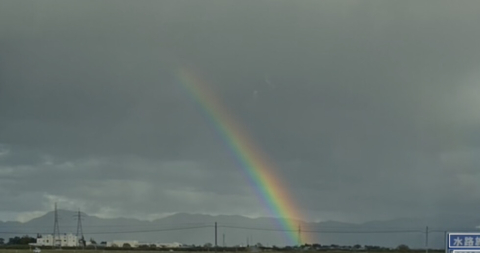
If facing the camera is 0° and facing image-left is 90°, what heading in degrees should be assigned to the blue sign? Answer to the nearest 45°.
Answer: approximately 0°
